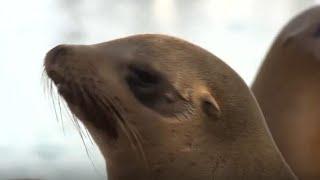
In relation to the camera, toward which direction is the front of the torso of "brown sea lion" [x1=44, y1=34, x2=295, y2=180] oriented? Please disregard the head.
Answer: to the viewer's left

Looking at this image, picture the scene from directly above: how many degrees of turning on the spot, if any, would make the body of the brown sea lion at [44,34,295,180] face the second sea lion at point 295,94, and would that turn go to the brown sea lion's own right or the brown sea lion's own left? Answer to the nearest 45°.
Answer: approximately 135° to the brown sea lion's own right
